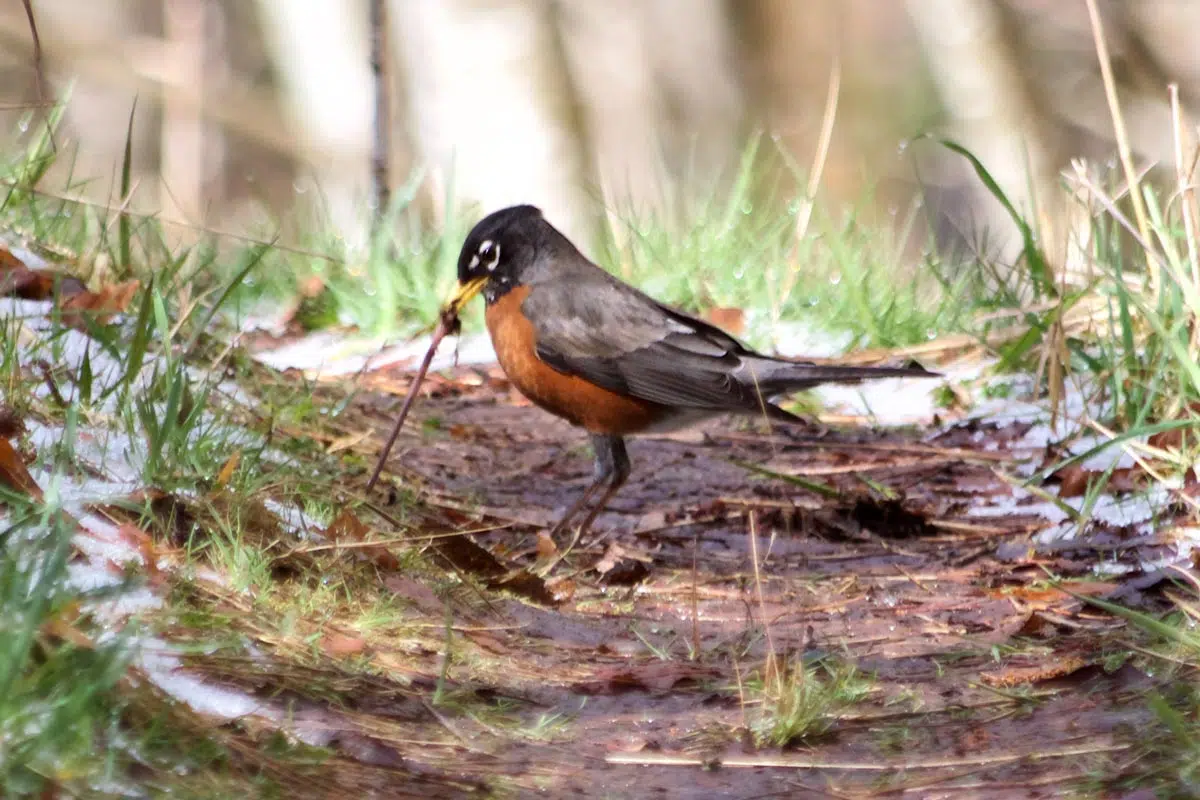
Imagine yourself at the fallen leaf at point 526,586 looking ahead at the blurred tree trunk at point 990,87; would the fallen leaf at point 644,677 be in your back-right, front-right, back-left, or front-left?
back-right

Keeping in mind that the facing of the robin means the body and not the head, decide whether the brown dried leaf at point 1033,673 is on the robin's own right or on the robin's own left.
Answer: on the robin's own left

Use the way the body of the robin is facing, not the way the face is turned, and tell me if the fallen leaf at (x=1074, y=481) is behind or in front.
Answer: behind

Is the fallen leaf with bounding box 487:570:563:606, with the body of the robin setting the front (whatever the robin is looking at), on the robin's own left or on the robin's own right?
on the robin's own left

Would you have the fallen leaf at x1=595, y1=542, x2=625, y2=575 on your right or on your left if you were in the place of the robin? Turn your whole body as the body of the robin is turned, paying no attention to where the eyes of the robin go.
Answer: on your left

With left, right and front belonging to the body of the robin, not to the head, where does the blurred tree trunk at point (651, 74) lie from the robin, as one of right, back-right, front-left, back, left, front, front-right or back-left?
right

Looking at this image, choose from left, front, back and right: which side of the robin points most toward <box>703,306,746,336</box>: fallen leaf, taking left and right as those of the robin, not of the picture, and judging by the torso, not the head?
right

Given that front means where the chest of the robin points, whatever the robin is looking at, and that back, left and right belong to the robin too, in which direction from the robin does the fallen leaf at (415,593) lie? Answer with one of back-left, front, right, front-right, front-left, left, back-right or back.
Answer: left

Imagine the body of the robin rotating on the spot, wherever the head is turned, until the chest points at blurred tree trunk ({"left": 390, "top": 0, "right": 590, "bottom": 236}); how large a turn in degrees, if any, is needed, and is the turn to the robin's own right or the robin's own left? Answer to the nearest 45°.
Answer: approximately 90° to the robin's own right

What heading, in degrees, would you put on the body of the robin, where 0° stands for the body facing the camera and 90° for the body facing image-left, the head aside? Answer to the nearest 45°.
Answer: approximately 90°

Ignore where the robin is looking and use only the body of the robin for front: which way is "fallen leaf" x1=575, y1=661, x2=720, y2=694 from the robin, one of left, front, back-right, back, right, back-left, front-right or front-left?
left

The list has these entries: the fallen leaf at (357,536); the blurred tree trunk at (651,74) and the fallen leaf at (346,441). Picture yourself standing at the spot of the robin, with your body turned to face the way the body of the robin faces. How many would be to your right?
1
